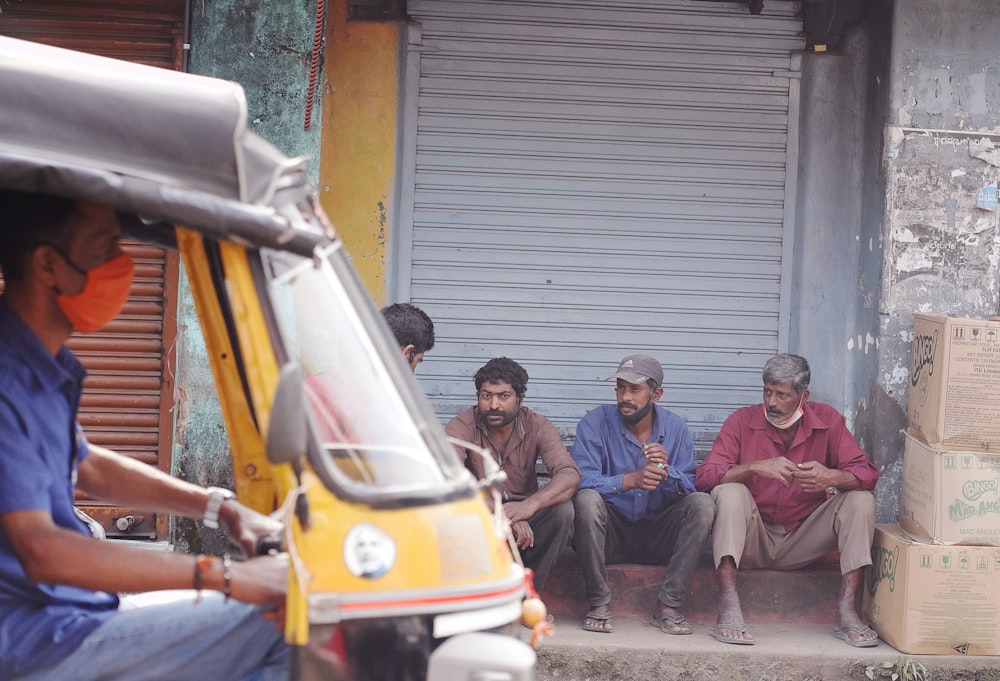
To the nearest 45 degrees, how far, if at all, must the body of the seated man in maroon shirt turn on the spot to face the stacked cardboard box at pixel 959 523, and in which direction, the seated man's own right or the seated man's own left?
approximately 90° to the seated man's own left

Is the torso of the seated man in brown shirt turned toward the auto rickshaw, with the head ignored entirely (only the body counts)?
yes

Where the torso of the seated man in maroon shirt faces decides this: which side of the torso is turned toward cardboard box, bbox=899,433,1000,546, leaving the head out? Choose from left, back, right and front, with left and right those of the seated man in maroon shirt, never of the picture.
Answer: left

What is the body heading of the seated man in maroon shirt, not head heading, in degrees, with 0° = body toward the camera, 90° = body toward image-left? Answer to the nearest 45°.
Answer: approximately 0°

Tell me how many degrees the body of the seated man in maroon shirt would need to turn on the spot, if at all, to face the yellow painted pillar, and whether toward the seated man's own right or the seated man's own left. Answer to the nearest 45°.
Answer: approximately 90° to the seated man's own right

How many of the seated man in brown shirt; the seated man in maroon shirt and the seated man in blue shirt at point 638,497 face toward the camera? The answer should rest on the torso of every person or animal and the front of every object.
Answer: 3

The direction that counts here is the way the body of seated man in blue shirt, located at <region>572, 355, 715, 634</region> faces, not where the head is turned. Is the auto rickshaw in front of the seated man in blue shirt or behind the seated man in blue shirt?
in front
